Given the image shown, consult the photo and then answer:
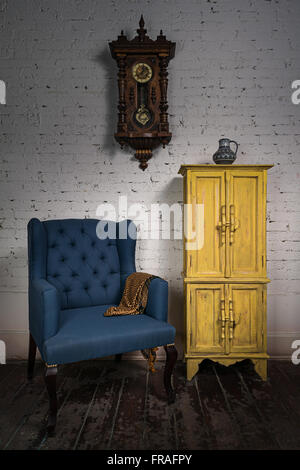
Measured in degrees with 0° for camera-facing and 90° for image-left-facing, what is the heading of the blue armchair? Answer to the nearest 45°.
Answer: approximately 315°

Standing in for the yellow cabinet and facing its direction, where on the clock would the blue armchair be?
The blue armchair is roughly at 2 o'clock from the yellow cabinet.

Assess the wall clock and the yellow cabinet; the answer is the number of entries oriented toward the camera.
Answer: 2
